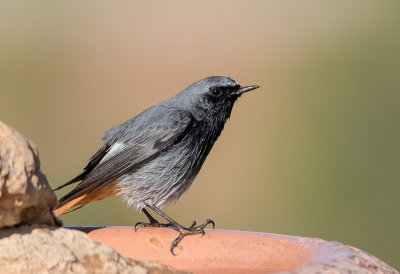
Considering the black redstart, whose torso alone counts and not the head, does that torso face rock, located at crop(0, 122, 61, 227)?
no

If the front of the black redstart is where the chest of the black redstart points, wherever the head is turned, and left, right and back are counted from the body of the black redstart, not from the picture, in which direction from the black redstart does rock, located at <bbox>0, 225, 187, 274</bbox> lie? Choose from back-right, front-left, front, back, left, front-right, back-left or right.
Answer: right

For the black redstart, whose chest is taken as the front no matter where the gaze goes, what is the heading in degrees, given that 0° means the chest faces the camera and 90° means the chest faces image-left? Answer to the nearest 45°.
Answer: approximately 270°
